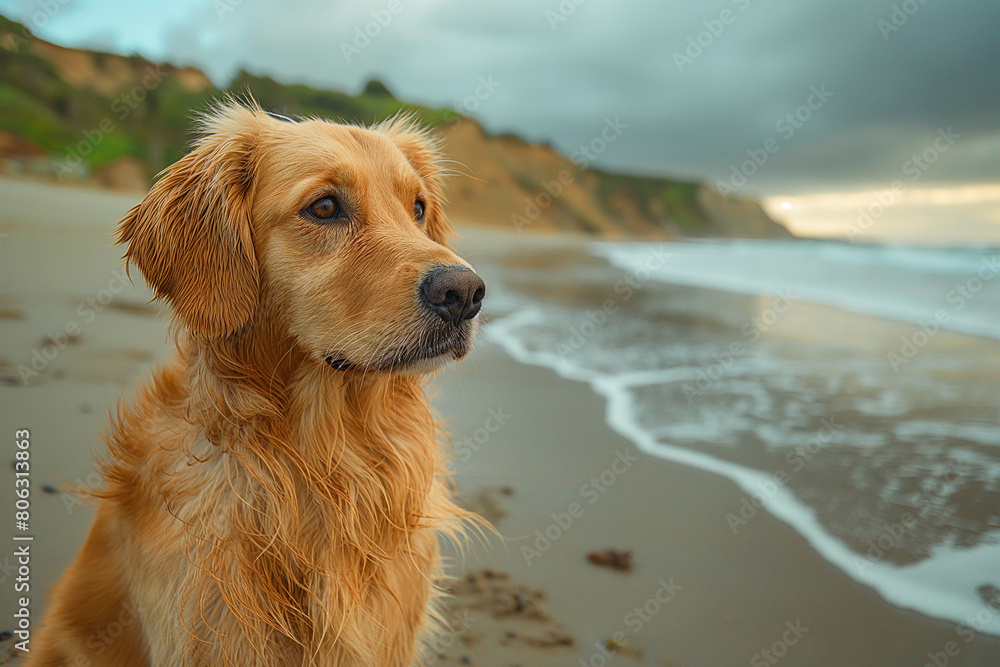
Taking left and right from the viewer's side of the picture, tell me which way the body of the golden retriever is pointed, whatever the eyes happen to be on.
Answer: facing the viewer and to the right of the viewer
